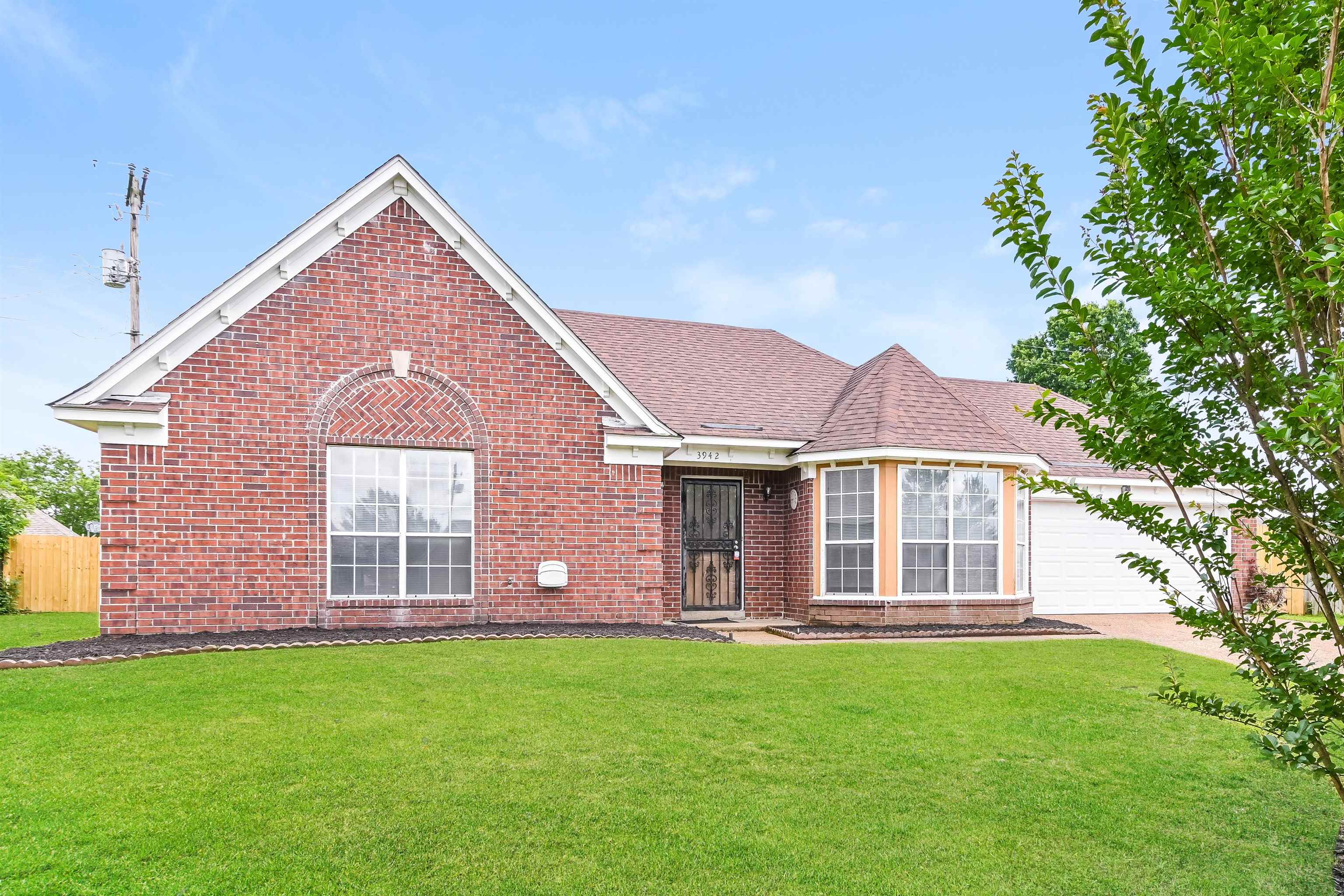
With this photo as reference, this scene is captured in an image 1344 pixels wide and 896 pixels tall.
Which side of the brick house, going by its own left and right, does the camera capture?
front

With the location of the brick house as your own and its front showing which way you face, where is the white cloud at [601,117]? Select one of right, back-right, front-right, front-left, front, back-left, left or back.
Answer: back

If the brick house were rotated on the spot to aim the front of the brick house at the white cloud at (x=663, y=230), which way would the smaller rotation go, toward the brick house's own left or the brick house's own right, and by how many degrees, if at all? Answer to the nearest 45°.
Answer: approximately 180°

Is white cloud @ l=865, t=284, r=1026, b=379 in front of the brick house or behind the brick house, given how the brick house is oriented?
behind

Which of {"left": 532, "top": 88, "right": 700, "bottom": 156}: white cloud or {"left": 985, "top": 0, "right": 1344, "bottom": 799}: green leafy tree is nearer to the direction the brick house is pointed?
the green leafy tree

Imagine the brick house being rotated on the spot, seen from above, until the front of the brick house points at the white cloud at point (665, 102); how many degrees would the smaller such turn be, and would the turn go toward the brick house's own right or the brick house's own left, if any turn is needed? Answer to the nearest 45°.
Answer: approximately 180°
